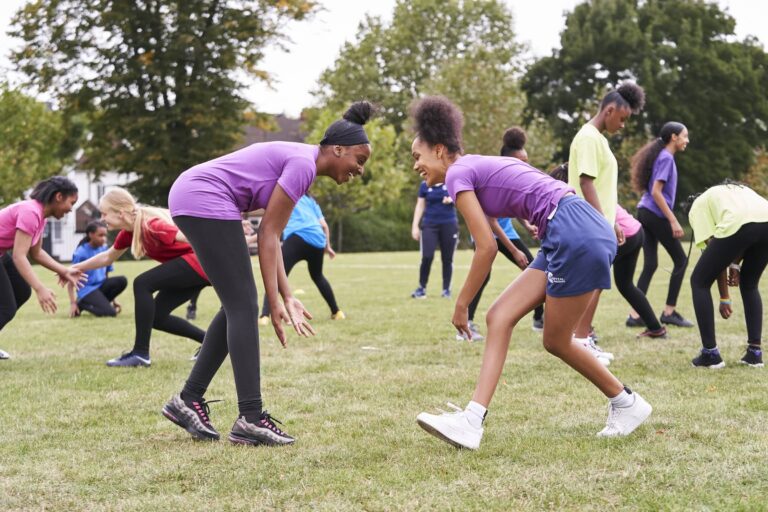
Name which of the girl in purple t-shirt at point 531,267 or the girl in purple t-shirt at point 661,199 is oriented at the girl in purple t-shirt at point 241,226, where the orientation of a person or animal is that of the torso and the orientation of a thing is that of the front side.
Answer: the girl in purple t-shirt at point 531,267

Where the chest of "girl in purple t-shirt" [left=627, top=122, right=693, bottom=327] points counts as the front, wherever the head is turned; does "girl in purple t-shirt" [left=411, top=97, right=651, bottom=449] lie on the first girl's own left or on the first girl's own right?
on the first girl's own right

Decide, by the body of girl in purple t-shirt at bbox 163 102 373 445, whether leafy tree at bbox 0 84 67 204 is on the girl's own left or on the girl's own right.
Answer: on the girl's own left

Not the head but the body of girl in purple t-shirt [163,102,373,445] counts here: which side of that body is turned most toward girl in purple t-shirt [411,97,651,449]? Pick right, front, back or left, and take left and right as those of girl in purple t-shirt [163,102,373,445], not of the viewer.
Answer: front

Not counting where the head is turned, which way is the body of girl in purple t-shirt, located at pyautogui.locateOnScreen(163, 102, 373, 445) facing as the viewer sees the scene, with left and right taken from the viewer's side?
facing to the right of the viewer

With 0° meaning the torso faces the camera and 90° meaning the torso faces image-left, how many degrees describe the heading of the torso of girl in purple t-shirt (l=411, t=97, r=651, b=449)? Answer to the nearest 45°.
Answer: approximately 90°

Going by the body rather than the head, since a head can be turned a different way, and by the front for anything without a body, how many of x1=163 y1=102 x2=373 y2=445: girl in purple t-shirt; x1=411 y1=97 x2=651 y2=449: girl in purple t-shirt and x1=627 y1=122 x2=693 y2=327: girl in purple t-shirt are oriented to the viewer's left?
1

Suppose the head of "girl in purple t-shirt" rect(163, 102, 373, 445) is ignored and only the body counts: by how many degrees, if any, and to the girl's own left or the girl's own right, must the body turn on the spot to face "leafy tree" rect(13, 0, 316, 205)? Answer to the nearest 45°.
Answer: approximately 90° to the girl's own left

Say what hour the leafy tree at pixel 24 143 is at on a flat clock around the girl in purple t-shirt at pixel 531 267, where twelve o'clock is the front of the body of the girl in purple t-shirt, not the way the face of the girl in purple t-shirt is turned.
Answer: The leafy tree is roughly at 2 o'clock from the girl in purple t-shirt.

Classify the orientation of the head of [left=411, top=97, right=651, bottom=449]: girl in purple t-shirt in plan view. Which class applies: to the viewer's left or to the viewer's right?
to the viewer's left

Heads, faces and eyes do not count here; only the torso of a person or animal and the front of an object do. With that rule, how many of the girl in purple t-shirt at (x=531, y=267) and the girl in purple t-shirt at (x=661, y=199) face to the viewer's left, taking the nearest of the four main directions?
1
